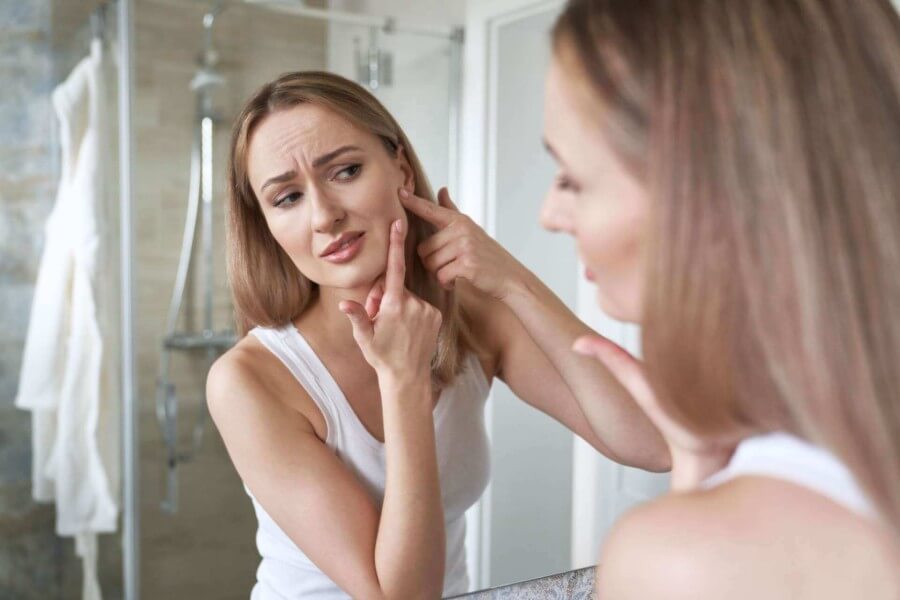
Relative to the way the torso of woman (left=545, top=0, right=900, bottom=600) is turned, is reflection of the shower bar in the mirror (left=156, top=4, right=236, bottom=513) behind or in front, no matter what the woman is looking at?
in front

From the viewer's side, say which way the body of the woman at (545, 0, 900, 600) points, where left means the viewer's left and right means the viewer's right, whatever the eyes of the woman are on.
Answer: facing away from the viewer and to the left of the viewer

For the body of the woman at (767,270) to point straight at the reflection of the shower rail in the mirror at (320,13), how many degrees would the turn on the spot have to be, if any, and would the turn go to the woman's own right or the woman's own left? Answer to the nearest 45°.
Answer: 0° — they already face it

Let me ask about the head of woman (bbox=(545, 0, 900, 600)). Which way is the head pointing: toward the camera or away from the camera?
away from the camera

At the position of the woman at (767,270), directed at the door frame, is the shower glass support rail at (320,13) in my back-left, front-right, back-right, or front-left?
front-left

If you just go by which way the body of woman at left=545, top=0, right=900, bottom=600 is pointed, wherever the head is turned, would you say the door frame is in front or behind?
in front
